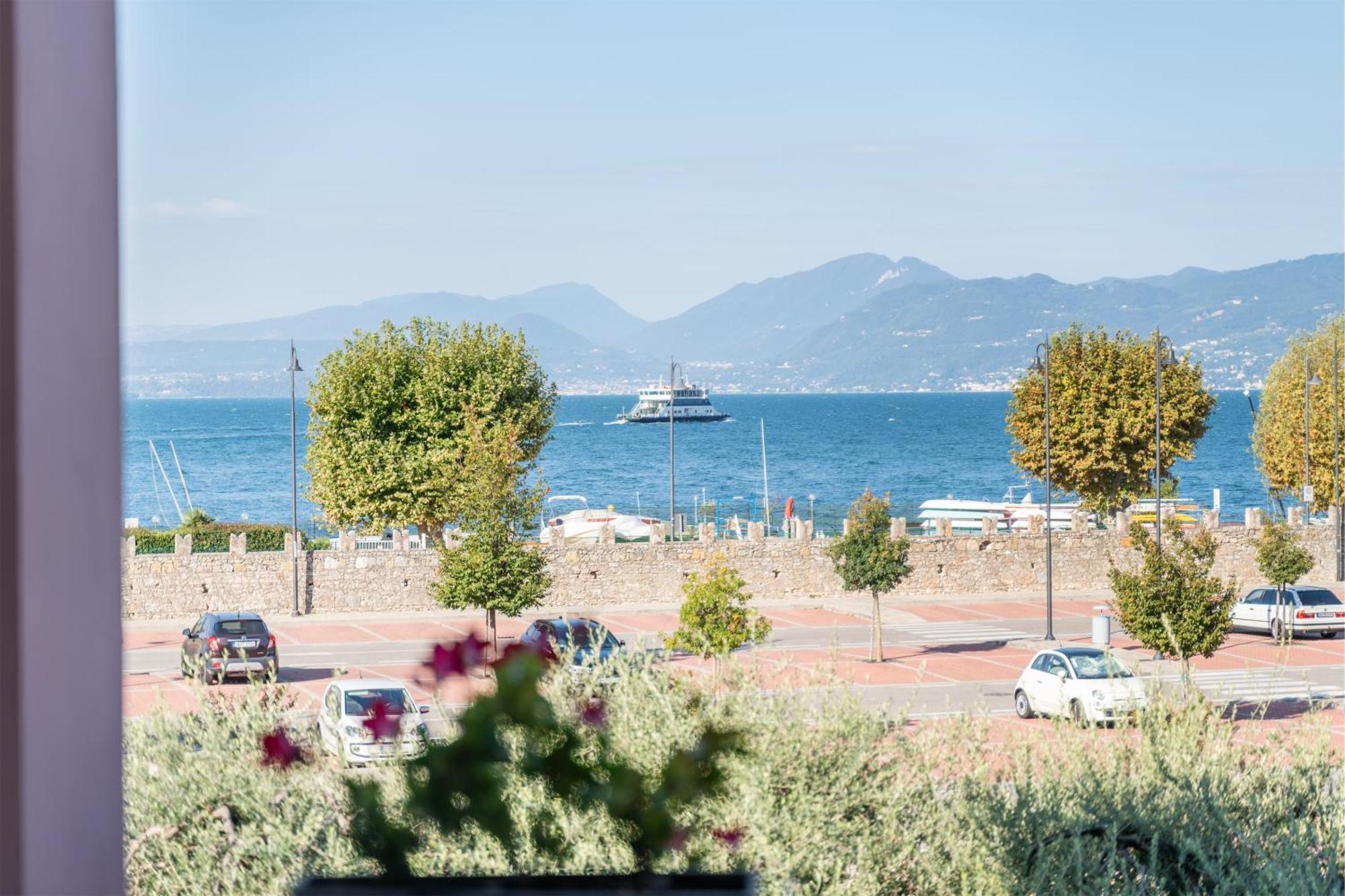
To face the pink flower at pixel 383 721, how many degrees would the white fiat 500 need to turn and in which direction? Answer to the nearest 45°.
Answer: approximately 45° to its right

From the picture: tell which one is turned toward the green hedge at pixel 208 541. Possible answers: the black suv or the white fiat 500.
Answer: the black suv

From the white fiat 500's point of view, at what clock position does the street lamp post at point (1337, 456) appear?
The street lamp post is roughly at 8 o'clock from the white fiat 500.

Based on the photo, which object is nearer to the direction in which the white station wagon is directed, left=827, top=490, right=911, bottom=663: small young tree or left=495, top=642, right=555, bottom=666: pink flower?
the small young tree

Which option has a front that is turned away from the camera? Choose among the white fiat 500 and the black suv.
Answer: the black suv

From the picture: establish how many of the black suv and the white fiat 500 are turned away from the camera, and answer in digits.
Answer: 1

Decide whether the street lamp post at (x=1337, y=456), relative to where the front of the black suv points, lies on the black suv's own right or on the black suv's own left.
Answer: on the black suv's own right

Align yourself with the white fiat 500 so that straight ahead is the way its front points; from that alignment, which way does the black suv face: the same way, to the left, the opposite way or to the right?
the opposite way

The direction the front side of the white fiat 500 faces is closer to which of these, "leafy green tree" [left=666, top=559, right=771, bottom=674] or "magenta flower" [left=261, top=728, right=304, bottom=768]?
the magenta flower

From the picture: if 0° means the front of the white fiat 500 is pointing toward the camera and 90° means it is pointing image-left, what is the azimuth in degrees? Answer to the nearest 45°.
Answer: approximately 315°

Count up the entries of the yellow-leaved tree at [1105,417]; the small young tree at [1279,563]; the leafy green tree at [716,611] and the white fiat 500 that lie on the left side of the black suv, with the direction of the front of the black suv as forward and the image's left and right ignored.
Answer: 0

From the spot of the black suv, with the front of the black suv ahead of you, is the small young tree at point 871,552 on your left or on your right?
on your right

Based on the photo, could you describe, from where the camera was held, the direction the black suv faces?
facing away from the viewer

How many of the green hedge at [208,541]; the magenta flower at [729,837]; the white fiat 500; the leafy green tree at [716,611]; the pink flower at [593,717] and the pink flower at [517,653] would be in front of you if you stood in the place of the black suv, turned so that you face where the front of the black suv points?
1

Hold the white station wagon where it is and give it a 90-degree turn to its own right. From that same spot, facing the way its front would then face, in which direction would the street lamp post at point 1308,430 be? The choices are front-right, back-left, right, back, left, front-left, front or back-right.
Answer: front-left
